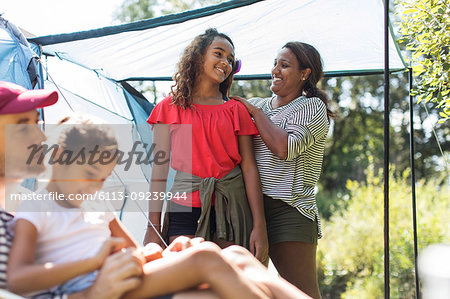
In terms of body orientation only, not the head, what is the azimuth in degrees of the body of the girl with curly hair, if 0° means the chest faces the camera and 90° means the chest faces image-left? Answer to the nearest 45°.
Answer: approximately 0°

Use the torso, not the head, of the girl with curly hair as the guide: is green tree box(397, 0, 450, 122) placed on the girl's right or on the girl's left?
on the girl's left

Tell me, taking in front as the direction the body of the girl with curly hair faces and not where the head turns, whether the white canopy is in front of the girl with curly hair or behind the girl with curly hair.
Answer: behind
